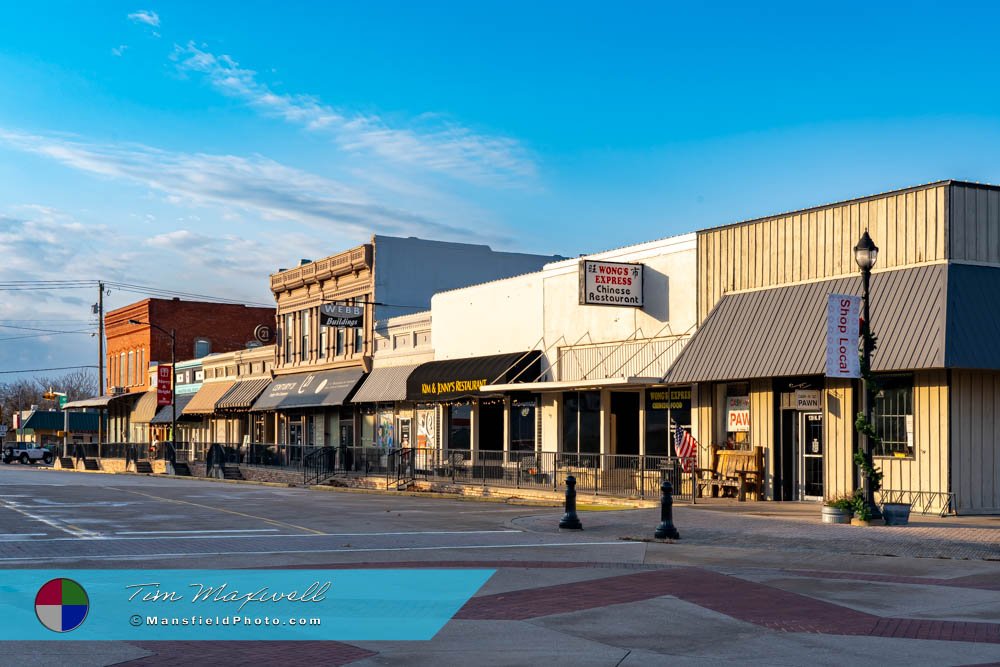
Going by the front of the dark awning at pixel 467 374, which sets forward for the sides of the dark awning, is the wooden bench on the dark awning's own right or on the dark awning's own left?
on the dark awning's own left

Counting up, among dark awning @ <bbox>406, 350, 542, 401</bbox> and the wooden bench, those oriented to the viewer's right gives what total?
0

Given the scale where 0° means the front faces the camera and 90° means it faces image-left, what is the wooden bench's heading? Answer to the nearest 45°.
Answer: approximately 45°

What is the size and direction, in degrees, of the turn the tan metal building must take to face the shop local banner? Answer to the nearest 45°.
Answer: approximately 45° to its left

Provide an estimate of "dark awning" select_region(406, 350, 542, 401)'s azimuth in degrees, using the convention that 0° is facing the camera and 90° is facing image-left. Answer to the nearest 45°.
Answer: approximately 45°

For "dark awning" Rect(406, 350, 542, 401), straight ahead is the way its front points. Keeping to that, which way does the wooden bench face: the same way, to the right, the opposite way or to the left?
the same way

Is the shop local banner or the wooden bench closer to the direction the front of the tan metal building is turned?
the shop local banner

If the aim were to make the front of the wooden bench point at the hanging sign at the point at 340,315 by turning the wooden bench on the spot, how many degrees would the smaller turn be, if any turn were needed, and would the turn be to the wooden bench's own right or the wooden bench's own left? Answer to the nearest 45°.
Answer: approximately 90° to the wooden bench's own right

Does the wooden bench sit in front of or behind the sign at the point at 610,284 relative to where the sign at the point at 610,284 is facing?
in front

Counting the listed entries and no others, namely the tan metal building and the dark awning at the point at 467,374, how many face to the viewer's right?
0

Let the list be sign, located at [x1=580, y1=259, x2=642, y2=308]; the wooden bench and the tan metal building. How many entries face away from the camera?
0
